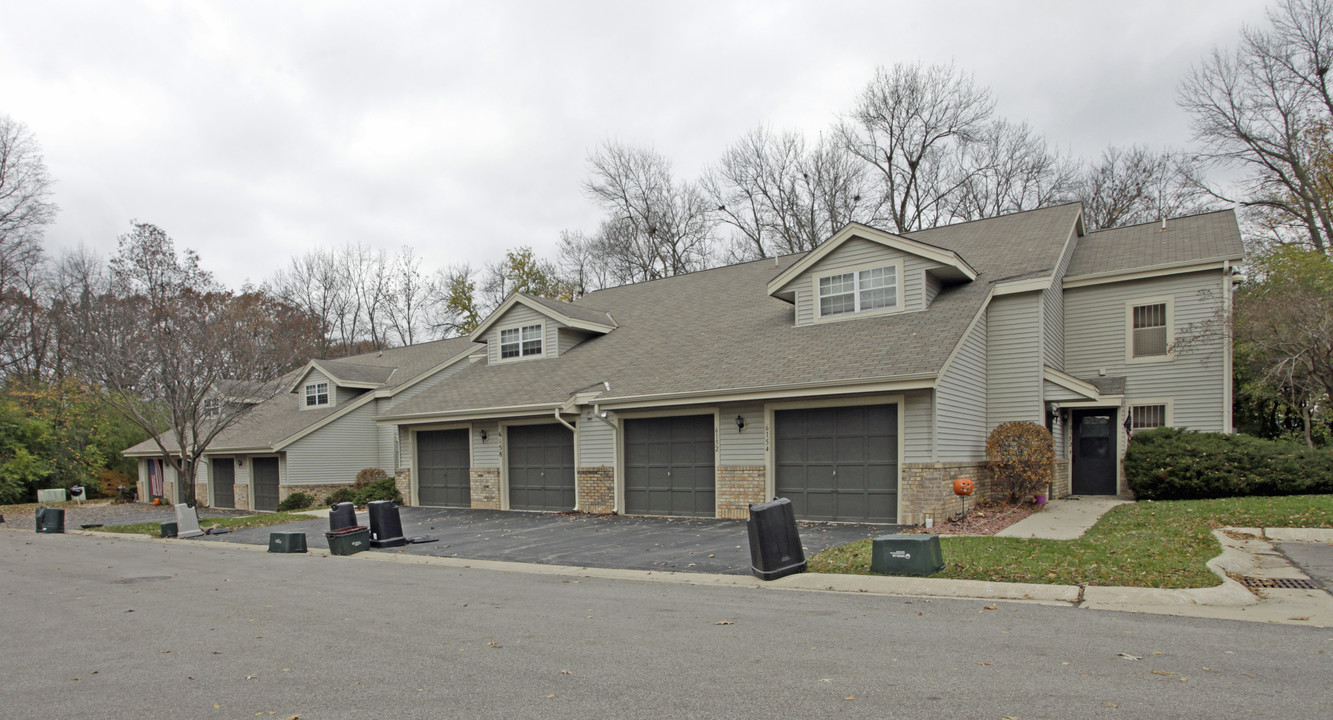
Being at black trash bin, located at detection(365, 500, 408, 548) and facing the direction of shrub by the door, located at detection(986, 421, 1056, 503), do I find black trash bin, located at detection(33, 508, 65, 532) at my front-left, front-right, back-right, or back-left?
back-left

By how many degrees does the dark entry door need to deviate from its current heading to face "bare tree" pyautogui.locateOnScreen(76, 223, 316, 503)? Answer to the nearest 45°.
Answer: approximately 90° to its right

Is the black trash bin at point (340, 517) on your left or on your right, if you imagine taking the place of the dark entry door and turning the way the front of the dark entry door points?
on your right

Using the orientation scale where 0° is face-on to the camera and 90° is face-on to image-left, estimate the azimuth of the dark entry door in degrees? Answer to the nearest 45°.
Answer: approximately 0°

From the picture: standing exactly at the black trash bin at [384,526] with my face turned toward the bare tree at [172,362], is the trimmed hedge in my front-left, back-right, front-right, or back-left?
back-right

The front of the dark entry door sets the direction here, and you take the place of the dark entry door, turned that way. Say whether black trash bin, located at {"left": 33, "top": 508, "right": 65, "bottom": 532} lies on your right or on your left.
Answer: on your right

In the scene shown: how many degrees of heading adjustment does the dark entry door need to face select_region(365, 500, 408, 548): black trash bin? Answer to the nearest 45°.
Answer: approximately 45° to its right
